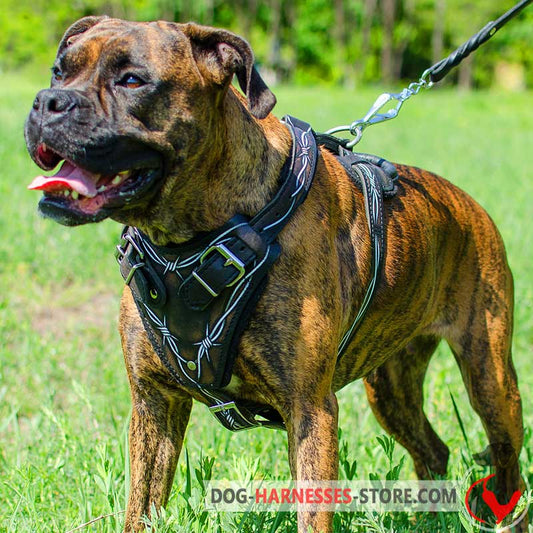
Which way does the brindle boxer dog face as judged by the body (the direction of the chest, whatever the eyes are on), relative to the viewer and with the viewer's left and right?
facing the viewer and to the left of the viewer
